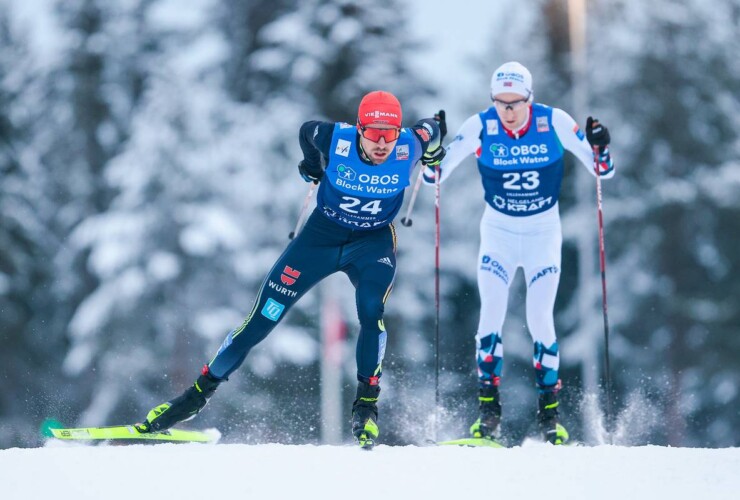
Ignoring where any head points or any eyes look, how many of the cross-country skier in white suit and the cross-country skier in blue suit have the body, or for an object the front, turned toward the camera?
2

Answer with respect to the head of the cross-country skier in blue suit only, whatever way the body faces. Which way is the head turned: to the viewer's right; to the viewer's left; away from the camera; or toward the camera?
toward the camera

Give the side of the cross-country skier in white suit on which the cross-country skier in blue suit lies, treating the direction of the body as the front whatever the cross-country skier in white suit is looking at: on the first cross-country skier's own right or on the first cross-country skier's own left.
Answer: on the first cross-country skier's own right

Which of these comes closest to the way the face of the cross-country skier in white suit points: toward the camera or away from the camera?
toward the camera

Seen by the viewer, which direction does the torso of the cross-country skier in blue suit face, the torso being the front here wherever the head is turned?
toward the camera

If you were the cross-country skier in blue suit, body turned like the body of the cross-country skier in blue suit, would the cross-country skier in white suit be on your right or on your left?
on your left

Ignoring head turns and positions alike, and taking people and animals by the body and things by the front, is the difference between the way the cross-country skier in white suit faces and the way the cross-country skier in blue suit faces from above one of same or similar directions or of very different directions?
same or similar directions

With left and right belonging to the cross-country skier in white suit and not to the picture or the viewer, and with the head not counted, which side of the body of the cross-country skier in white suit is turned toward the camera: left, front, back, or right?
front
